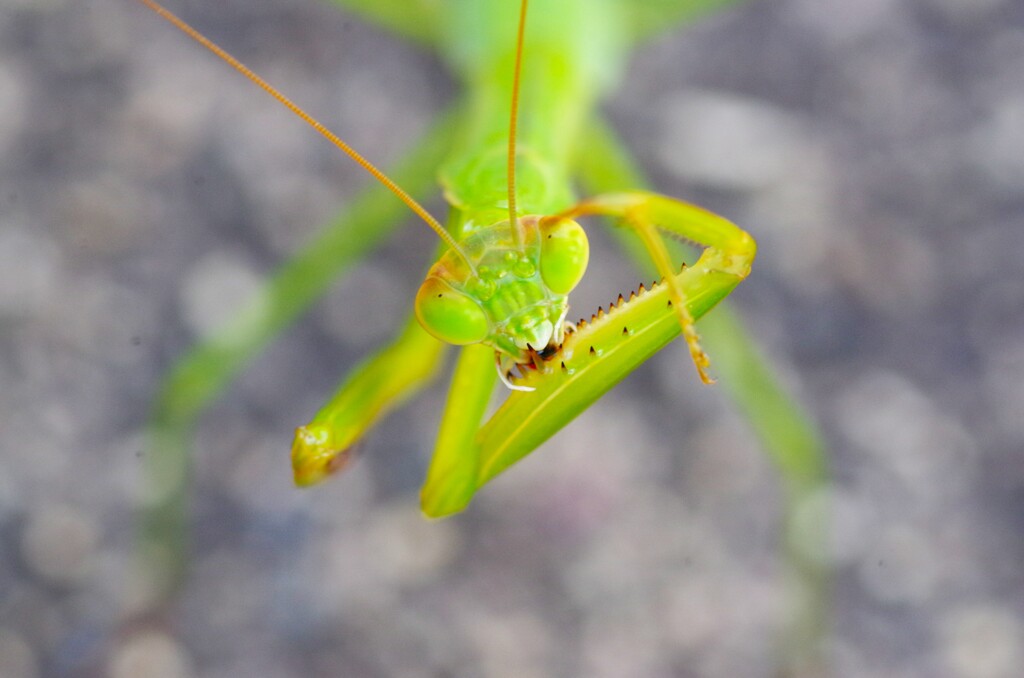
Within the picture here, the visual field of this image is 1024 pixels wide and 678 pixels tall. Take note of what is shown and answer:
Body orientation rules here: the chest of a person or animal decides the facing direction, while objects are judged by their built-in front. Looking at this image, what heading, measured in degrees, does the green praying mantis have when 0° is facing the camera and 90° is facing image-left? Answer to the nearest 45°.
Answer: approximately 0°
